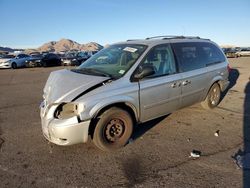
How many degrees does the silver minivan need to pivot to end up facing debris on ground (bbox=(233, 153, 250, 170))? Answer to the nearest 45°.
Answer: approximately 90° to its left

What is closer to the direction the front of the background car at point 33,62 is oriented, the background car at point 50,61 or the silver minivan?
the silver minivan

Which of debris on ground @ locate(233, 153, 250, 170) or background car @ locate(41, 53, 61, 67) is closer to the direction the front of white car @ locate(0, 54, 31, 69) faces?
the debris on ground

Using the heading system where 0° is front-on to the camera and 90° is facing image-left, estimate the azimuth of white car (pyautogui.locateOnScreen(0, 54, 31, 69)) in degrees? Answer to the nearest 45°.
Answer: approximately 45°

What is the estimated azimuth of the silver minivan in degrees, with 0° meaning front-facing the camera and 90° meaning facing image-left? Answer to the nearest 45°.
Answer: approximately 45°

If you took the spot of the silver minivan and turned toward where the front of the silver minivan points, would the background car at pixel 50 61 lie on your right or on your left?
on your right

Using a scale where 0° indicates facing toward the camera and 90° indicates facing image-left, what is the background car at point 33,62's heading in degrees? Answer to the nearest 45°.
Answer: approximately 45°

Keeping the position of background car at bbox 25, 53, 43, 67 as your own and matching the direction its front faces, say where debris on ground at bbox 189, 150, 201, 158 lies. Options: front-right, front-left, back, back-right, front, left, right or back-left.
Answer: front-left

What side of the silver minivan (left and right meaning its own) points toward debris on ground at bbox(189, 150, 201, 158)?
left

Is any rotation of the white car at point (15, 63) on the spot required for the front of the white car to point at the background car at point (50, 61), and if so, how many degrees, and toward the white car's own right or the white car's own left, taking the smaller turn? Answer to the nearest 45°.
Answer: approximately 135° to the white car's own left

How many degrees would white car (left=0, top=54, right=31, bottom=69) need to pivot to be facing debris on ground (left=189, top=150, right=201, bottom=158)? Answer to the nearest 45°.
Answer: approximately 45° to its left

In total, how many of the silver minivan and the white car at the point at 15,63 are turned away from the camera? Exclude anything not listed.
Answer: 0

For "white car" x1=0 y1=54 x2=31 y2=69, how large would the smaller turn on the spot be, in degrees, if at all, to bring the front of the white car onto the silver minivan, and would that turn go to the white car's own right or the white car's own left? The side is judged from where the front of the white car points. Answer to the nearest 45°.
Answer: approximately 45° to the white car's own left

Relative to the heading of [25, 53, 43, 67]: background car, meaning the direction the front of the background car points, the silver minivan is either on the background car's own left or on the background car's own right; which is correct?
on the background car's own left
